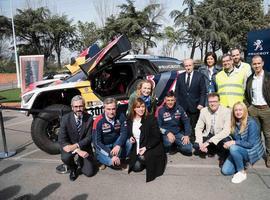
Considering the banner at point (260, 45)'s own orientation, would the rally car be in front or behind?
in front

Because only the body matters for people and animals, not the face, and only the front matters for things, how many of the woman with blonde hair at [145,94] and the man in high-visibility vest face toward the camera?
2

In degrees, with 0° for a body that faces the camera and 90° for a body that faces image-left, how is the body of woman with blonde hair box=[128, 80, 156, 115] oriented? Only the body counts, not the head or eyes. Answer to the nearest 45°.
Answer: approximately 0°

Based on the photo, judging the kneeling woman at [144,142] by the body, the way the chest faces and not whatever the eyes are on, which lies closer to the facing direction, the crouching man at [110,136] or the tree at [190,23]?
the crouching man

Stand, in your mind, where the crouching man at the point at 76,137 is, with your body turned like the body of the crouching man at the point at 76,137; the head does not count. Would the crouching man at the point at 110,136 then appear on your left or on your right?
on your left

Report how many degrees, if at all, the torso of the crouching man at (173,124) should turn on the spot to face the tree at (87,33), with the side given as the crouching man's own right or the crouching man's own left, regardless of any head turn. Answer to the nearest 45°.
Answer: approximately 180°

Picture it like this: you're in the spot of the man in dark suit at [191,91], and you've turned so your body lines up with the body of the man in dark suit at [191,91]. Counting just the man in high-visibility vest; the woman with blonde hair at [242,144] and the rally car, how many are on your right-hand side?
1

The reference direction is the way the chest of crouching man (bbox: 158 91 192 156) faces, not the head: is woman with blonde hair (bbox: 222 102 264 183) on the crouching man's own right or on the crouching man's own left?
on the crouching man's own left

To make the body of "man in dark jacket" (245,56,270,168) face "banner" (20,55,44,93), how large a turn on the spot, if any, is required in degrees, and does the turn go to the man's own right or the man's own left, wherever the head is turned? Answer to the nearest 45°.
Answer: approximately 135° to the man's own right

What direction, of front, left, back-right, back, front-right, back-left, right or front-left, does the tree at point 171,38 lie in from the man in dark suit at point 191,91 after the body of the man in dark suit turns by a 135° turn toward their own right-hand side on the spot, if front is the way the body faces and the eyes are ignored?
front-right

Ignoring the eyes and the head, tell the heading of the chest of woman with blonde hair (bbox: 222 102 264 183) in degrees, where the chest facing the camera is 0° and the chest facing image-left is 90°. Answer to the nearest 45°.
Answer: approximately 45°
